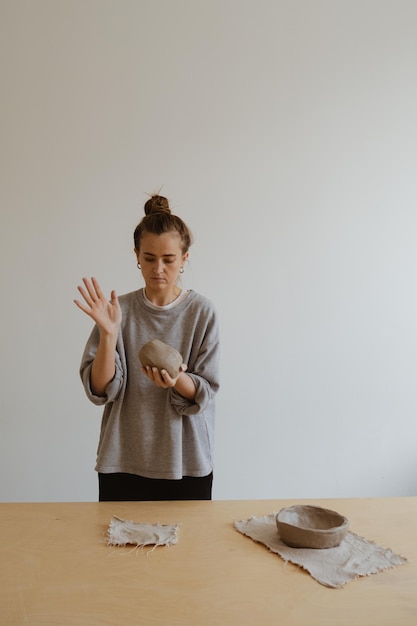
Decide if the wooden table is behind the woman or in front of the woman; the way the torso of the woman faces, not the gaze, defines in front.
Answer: in front

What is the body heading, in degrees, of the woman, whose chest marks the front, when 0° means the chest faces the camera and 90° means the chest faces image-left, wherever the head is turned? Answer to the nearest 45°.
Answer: approximately 0°

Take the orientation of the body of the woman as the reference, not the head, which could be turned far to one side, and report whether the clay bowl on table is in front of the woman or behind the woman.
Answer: in front
